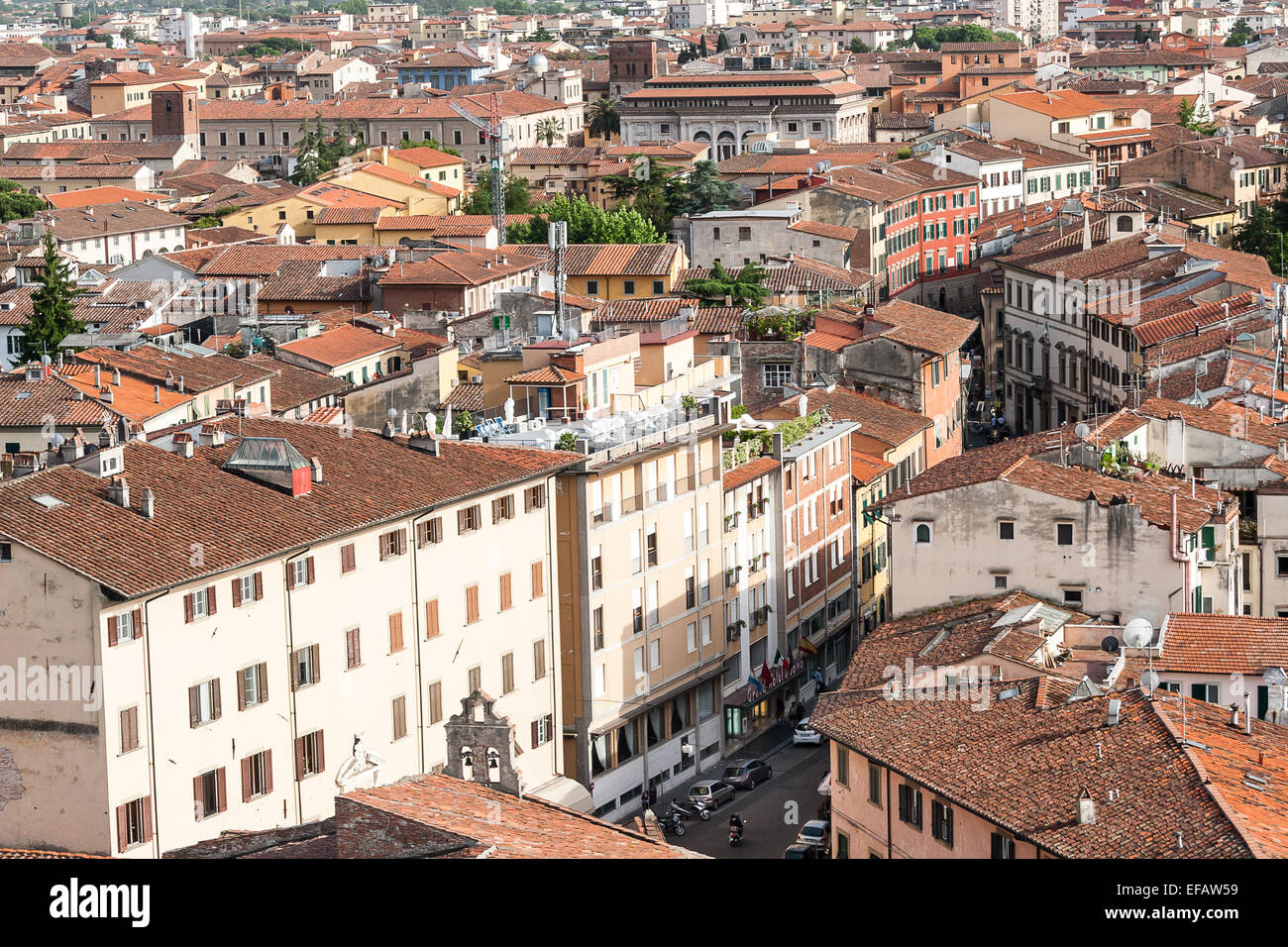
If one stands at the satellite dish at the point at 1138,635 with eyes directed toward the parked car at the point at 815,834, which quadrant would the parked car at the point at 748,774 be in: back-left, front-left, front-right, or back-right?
front-right

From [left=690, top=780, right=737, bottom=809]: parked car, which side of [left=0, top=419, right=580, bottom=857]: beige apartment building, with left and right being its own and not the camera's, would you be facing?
left

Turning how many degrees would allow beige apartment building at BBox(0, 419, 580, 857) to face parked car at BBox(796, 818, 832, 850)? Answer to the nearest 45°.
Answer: approximately 45° to its left

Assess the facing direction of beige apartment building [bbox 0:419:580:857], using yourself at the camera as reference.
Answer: facing the viewer and to the right of the viewer

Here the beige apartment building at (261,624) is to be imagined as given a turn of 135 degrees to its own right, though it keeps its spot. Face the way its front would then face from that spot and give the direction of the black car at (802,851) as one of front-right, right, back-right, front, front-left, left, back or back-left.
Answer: back

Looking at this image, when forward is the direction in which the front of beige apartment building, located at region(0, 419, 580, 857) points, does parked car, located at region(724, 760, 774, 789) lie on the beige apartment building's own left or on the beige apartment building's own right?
on the beige apartment building's own left
